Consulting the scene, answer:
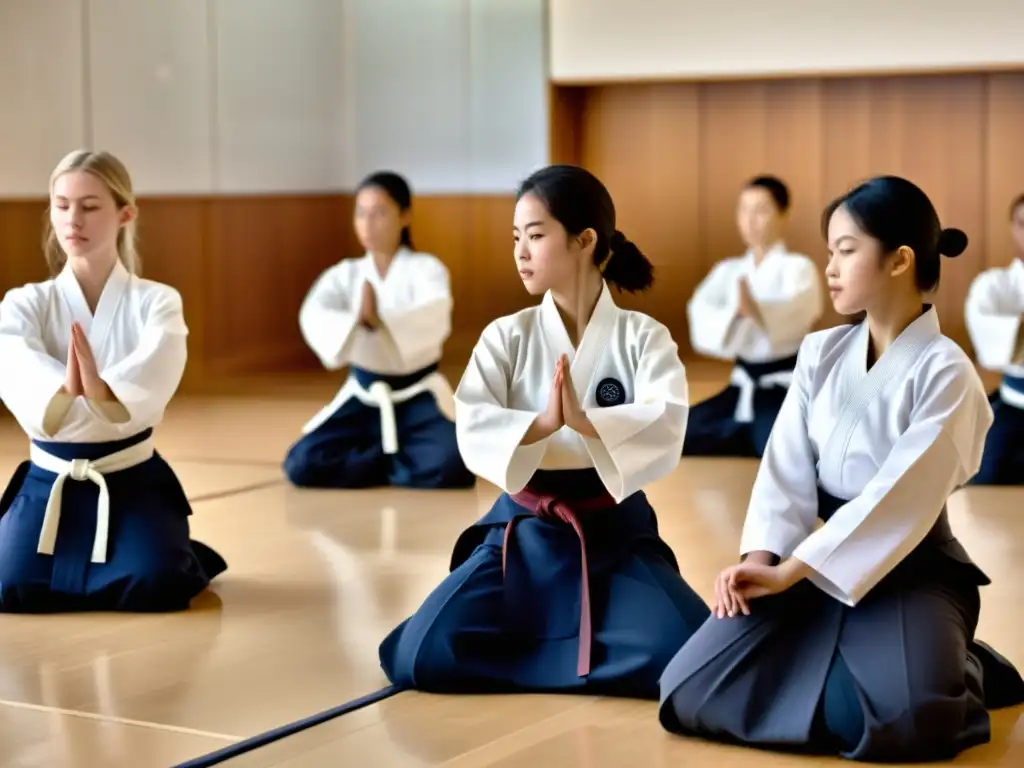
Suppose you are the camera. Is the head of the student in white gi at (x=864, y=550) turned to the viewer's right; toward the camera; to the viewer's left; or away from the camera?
to the viewer's left

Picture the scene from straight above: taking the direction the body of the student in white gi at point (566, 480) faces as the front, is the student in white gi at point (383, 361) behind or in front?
behind

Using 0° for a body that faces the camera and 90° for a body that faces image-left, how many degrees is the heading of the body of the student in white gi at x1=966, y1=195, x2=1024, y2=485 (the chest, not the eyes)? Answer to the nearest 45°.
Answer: approximately 0°

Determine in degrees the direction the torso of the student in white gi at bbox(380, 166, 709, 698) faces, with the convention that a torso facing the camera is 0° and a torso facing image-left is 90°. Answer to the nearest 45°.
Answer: approximately 0°

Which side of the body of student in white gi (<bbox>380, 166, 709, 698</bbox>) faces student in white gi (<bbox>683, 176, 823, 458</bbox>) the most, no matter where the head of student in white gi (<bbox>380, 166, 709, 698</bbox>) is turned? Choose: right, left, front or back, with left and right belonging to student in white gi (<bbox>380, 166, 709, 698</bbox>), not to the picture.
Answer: back

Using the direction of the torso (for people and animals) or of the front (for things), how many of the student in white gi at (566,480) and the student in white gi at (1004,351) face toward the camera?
2

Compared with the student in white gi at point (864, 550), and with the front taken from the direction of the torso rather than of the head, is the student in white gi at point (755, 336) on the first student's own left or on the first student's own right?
on the first student's own right
